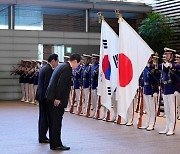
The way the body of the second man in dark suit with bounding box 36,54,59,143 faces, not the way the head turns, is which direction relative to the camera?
to the viewer's right

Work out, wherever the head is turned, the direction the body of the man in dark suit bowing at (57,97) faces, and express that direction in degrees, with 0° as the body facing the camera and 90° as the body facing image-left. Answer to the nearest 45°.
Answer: approximately 270°

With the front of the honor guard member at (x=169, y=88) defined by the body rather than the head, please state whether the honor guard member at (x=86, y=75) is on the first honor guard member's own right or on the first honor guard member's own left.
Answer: on the first honor guard member's own right

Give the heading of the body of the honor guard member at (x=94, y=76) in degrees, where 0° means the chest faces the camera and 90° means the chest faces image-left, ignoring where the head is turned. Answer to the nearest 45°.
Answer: approximately 45°

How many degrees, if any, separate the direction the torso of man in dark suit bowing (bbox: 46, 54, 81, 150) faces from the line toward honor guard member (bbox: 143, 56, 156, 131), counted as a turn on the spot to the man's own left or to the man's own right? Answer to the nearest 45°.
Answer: approximately 45° to the man's own left

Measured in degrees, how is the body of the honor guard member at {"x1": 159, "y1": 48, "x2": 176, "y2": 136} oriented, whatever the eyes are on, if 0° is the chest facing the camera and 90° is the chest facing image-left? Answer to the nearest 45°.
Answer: approximately 45°

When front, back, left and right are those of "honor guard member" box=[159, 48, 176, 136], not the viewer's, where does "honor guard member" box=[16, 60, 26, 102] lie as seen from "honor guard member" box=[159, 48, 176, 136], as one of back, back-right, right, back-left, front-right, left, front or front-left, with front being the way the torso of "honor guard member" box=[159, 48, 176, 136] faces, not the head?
right
